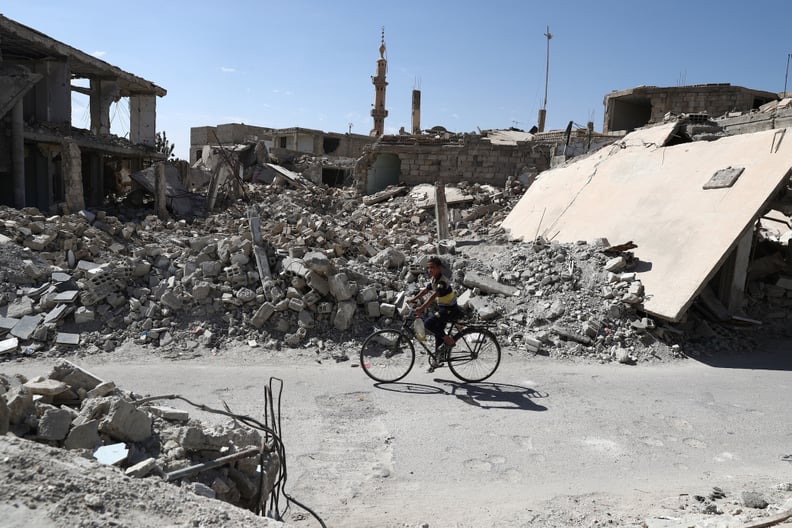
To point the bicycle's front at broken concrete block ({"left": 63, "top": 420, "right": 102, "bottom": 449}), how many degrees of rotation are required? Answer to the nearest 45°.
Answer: approximately 45° to its left

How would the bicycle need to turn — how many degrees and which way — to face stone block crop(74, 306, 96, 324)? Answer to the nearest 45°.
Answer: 0° — it already faces it

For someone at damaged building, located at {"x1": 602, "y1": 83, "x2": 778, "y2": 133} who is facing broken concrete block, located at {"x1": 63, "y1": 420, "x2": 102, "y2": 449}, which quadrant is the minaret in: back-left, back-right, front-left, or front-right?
back-right

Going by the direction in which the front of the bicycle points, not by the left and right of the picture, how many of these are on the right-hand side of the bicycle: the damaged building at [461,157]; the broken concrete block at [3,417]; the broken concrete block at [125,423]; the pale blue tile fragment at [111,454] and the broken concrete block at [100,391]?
1

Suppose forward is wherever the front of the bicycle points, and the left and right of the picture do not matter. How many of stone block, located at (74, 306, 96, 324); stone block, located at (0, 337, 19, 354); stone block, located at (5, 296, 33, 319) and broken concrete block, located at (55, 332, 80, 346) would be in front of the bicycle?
4

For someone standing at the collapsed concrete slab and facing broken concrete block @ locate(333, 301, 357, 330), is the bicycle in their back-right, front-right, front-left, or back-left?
front-left

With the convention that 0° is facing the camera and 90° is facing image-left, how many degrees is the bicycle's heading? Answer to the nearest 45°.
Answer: approximately 90°

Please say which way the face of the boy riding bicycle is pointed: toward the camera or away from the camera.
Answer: toward the camera

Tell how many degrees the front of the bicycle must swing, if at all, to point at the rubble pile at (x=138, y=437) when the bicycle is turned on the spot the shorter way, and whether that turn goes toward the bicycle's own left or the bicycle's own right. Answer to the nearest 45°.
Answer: approximately 45° to the bicycle's own left
